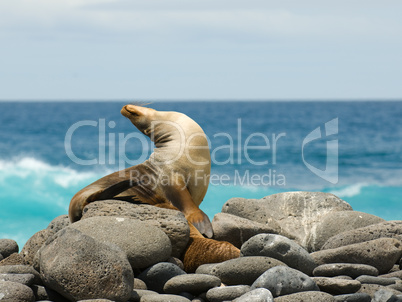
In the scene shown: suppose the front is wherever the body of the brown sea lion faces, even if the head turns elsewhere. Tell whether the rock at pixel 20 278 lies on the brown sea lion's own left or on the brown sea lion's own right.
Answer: on the brown sea lion's own right

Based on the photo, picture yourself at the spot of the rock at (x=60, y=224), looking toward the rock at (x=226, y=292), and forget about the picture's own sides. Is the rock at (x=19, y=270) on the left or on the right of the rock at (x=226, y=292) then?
right

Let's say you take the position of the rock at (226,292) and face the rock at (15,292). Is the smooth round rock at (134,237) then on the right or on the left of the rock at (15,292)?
right

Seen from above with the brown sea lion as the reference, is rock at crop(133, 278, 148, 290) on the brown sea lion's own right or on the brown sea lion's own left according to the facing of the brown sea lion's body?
on the brown sea lion's own right

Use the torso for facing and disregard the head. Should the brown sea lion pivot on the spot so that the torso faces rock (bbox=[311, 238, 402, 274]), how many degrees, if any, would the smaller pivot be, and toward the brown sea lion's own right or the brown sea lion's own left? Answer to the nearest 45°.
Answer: approximately 45° to the brown sea lion's own right

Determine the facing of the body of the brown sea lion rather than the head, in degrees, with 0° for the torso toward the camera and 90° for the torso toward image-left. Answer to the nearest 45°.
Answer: approximately 270°

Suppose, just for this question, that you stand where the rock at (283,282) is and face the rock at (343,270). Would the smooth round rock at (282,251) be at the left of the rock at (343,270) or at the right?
left

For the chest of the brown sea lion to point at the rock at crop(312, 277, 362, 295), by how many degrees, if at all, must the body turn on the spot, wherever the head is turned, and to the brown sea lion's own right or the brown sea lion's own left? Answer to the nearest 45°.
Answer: approximately 45° to the brown sea lion's own right

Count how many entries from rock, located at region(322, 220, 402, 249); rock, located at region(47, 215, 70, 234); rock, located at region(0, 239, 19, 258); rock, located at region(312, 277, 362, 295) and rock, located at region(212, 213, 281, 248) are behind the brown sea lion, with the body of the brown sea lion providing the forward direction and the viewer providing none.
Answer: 2

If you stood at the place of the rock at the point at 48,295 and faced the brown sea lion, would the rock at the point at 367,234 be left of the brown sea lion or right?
right

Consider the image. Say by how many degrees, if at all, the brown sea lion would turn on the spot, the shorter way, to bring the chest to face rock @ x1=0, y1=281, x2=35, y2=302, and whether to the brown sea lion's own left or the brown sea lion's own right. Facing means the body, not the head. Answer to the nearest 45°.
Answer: approximately 135° to the brown sea lion's own right

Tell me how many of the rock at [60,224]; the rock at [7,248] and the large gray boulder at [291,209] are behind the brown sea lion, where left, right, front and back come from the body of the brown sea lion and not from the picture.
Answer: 2

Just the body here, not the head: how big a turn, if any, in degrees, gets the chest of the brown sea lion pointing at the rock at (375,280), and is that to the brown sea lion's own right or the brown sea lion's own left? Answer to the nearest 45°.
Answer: approximately 45° to the brown sea lion's own right

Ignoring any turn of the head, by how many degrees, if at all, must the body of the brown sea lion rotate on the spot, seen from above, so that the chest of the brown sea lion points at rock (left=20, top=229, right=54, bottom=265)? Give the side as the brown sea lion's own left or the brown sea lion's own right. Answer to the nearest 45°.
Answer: approximately 135° to the brown sea lion's own right

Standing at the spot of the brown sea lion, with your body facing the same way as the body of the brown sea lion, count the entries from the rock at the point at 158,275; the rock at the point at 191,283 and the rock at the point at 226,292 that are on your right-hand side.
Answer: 3
